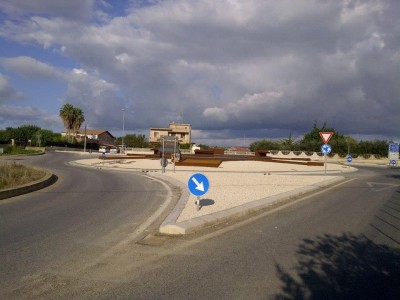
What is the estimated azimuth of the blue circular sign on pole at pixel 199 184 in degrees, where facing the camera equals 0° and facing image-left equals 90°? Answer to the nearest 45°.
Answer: approximately 0°

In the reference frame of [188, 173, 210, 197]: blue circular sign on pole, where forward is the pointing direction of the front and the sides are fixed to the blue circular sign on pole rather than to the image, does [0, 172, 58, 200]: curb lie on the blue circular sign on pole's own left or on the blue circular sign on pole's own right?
on the blue circular sign on pole's own right
